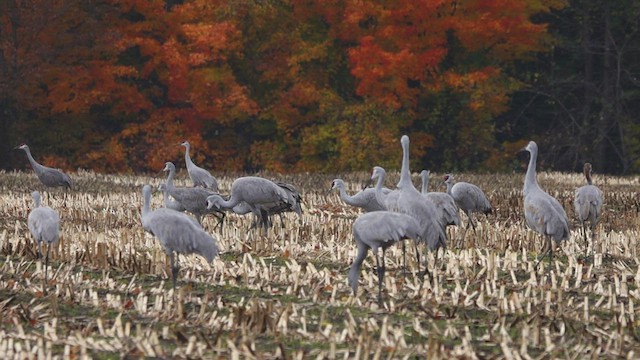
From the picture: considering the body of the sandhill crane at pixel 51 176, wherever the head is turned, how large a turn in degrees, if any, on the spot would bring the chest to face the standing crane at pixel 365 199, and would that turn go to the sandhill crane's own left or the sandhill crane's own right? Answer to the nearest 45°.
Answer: approximately 135° to the sandhill crane's own left

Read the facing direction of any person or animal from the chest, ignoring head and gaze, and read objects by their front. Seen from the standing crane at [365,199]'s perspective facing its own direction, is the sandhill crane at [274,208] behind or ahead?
ahead

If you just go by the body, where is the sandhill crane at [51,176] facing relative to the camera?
to the viewer's left

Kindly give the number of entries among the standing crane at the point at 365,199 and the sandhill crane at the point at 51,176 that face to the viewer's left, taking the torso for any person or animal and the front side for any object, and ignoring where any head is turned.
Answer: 2

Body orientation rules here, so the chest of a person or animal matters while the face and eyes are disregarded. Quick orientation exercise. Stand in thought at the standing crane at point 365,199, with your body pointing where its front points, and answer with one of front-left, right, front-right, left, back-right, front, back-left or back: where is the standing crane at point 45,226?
front-left

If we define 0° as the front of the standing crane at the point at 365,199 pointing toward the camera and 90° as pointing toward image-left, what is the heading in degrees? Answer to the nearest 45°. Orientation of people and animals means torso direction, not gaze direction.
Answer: approximately 90°

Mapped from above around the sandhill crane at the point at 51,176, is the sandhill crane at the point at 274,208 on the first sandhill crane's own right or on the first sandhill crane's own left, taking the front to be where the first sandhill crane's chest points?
on the first sandhill crane's own left

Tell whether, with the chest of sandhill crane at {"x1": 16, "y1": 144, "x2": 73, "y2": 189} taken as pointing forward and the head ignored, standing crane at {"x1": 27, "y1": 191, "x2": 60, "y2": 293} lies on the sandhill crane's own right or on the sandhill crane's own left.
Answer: on the sandhill crane's own left
